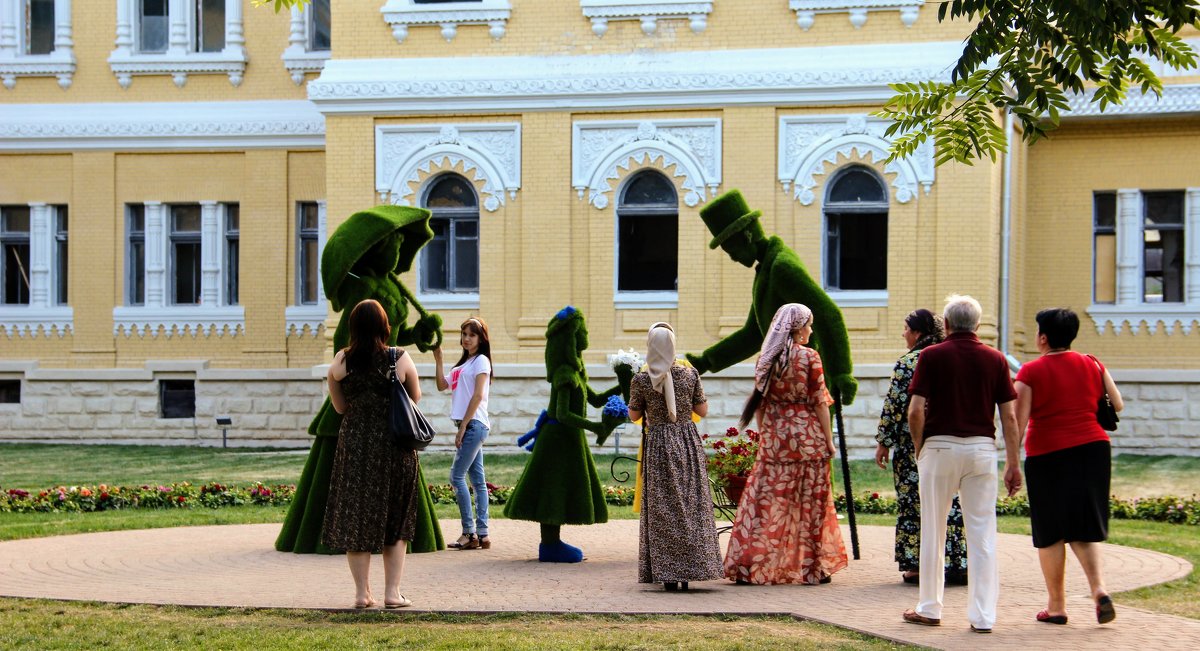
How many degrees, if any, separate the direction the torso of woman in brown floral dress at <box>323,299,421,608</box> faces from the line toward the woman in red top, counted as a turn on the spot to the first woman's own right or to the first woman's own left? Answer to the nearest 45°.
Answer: approximately 90° to the first woman's own right

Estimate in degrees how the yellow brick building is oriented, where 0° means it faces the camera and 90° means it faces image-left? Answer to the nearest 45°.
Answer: approximately 0°

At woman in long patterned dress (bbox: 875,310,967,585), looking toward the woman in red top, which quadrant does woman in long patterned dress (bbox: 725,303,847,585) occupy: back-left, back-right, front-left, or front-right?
back-right

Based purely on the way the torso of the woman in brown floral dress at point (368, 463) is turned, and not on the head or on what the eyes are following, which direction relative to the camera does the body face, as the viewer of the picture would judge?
away from the camera

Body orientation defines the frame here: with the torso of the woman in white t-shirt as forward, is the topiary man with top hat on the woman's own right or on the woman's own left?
on the woman's own left

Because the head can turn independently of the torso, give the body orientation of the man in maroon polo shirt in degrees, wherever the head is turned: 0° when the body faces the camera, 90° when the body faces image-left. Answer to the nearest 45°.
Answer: approximately 180°

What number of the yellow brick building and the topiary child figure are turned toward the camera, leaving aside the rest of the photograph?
1

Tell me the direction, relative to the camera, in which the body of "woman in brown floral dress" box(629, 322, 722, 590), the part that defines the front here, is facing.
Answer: away from the camera

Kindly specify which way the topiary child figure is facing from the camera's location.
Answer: facing to the right of the viewer

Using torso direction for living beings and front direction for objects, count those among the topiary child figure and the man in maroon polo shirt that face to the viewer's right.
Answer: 1

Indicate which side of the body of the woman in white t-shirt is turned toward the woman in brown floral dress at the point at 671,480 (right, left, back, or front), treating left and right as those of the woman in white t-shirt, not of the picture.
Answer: left

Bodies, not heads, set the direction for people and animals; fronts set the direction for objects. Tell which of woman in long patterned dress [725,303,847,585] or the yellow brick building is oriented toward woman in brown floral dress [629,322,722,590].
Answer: the yellow brick building

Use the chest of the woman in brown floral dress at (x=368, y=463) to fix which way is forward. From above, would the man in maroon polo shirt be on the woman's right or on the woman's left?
on the woman's right

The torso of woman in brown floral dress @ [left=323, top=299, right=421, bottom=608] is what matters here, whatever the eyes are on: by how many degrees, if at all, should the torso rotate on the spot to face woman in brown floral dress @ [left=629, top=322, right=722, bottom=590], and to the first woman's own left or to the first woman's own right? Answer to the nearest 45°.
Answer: approximately 90° to the first woman's own right
